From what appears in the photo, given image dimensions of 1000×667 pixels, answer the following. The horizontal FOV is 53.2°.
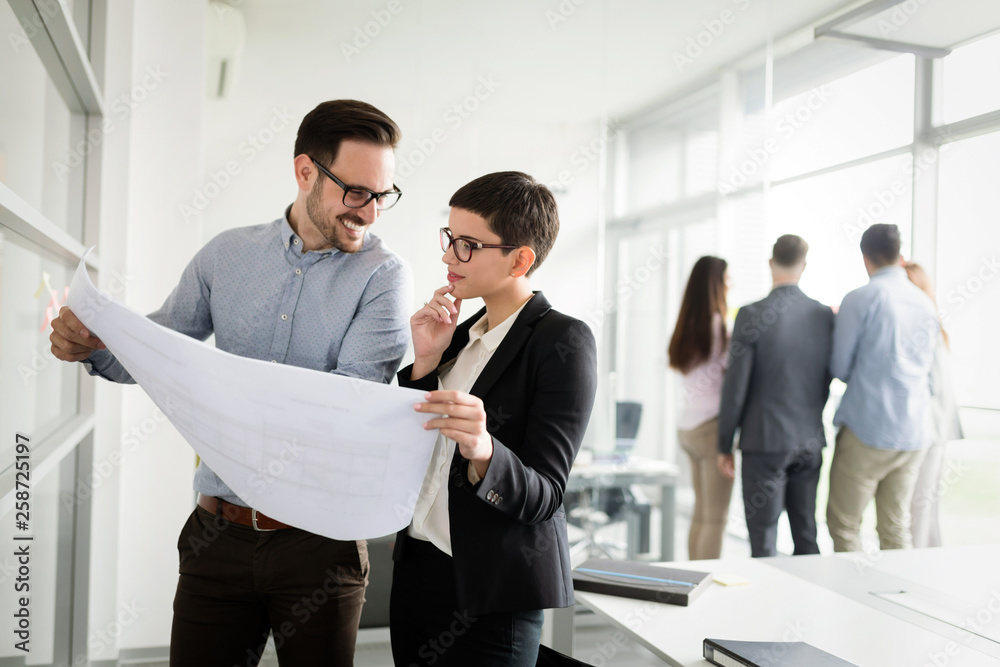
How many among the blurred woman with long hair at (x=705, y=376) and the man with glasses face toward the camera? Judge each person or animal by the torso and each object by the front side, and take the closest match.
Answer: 1

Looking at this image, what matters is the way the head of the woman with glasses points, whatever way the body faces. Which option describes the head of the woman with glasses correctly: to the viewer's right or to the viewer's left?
to the viewer's left

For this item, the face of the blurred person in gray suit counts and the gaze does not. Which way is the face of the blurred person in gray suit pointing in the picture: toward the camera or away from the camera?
away from the camera

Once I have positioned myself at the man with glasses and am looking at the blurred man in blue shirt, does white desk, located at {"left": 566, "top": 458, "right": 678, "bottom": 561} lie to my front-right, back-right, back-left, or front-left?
front-left

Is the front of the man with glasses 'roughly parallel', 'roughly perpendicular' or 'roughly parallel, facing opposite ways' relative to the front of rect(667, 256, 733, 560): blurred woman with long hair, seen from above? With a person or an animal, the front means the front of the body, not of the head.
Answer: roughly perpendicular

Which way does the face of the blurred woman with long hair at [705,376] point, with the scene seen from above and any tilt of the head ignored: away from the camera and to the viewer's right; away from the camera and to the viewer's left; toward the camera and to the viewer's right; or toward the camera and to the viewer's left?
away from the camera and to the viewer's right

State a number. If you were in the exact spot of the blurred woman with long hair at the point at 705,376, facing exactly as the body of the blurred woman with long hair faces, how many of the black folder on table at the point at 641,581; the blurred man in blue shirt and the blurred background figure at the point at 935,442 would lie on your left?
0

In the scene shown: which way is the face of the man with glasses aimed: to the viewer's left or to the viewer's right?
to the viewer's right

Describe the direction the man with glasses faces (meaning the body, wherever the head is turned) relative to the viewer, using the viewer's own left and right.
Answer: facing the viewer

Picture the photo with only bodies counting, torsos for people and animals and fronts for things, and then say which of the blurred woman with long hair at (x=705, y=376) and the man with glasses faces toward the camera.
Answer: the man with glasses

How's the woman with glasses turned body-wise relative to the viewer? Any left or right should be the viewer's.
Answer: facing the viewer and to the left of the viewer

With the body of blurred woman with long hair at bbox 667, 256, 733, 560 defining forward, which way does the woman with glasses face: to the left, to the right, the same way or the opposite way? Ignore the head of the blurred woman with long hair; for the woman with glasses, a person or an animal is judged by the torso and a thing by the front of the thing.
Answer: the opposite way
